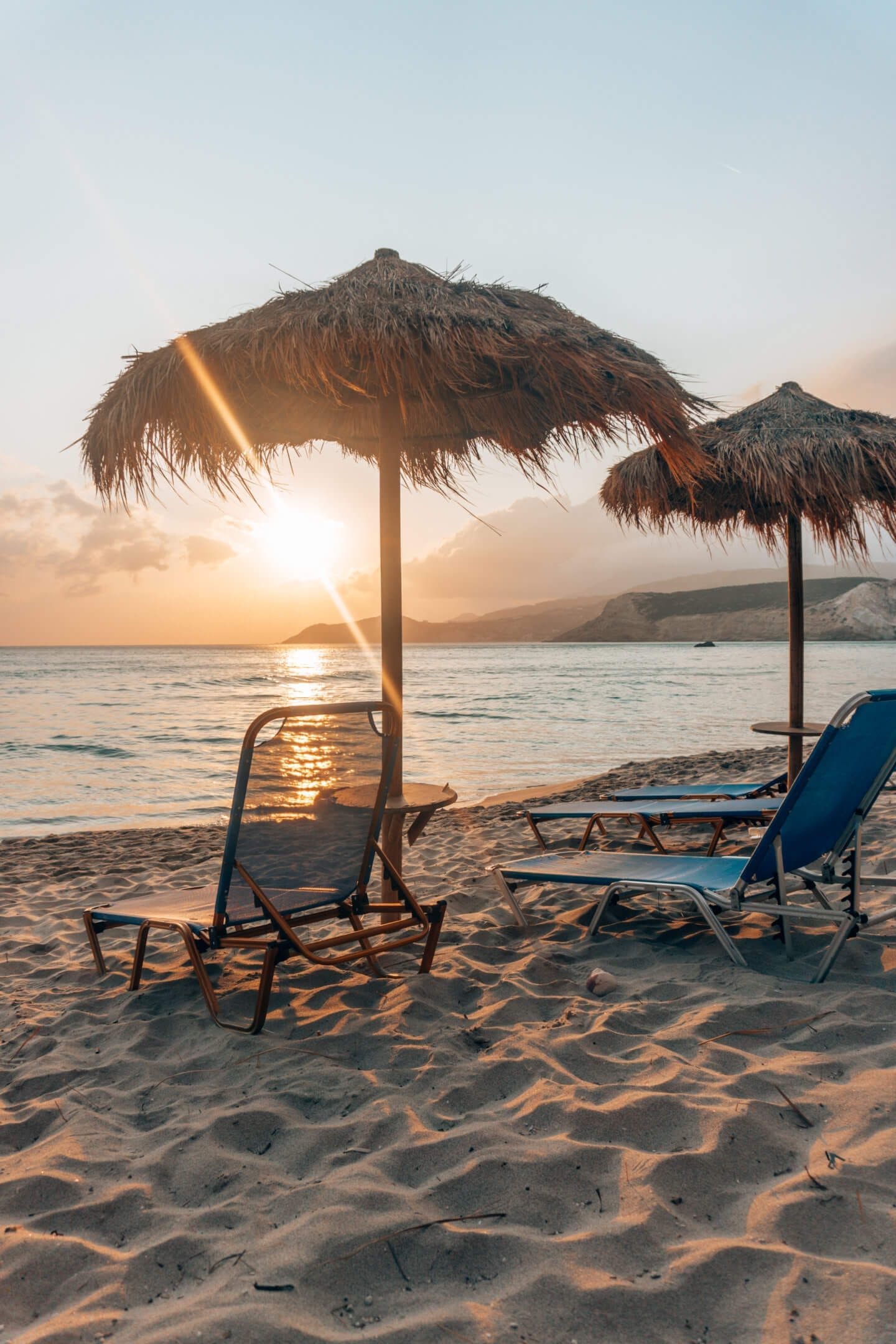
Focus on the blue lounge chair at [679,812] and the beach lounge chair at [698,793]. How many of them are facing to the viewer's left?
2

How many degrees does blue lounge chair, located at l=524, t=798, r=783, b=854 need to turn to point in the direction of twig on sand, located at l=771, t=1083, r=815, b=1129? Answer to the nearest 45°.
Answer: approximately 90° to its left

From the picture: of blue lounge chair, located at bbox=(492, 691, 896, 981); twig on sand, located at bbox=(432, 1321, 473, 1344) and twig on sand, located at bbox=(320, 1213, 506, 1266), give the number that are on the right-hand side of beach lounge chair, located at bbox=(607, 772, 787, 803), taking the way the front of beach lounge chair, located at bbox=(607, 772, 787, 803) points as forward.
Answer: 0

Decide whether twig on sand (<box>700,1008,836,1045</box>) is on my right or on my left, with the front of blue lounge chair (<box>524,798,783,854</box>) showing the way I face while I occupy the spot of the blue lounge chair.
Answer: on my left

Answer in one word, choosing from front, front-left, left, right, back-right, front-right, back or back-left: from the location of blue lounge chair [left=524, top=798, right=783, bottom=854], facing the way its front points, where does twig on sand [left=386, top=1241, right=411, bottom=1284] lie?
left

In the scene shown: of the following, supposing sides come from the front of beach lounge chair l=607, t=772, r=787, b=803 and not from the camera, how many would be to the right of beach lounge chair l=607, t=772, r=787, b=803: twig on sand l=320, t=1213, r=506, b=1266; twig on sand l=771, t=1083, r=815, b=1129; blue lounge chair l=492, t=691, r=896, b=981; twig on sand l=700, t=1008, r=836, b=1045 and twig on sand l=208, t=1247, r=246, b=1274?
0

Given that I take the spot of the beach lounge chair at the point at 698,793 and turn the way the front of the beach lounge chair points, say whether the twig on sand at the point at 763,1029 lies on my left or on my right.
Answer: on my left

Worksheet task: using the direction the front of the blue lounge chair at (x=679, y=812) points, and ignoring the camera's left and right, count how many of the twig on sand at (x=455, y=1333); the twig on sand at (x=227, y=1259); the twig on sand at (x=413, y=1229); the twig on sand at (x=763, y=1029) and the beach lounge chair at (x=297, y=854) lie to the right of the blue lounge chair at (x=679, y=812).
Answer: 0

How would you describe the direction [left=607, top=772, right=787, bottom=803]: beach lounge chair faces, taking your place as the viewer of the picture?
facing to the left of the viewer

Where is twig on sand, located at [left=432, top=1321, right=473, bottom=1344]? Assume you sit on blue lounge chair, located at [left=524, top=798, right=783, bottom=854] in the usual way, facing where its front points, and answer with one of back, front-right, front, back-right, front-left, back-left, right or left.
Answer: left

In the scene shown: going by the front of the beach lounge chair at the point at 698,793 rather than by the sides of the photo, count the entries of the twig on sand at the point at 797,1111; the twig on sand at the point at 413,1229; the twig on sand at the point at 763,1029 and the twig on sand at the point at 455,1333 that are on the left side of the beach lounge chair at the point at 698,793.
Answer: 4

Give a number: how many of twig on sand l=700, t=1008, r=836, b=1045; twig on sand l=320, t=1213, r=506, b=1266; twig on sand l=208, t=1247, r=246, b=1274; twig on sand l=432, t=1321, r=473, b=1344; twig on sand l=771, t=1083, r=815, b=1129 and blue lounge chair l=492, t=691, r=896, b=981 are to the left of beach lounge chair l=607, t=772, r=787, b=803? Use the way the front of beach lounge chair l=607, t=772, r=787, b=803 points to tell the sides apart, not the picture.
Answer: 6

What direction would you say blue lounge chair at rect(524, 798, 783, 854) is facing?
to the viewer's left
